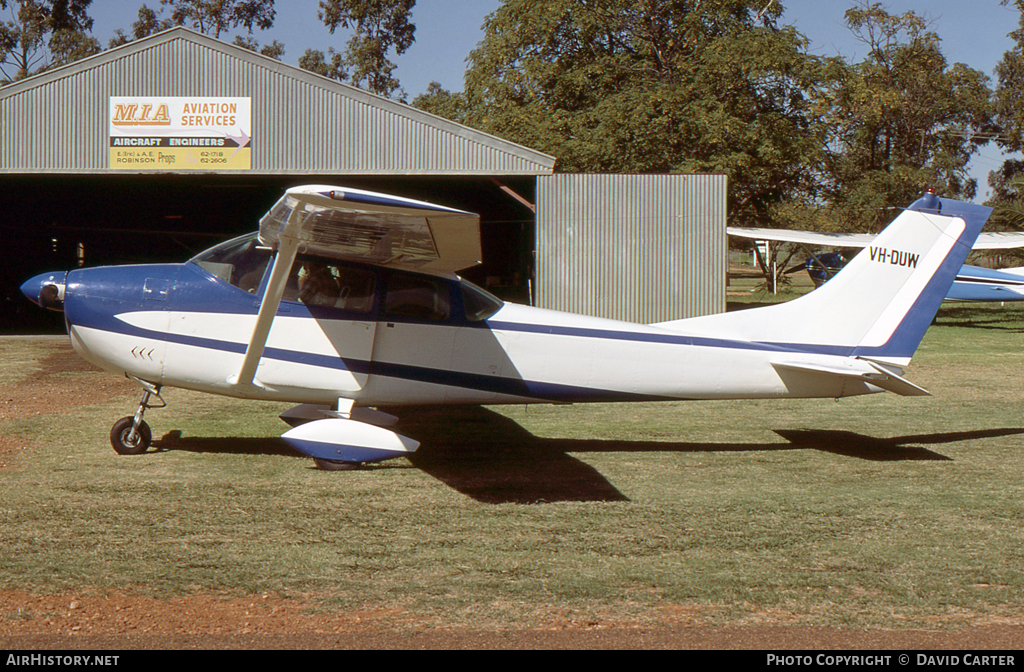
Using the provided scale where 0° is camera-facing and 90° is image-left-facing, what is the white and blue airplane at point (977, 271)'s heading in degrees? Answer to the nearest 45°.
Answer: approximately 45°

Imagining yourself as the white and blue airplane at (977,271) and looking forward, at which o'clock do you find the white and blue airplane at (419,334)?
the white and blue airplane at (419,334) is roughly at 11 o'clock from the white and blue airplane at (977,271).

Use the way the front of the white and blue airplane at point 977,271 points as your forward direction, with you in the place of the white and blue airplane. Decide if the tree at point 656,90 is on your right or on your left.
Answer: on your right

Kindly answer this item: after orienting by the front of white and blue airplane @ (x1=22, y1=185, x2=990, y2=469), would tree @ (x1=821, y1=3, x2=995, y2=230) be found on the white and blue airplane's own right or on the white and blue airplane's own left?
on the white and blue airplane's own right

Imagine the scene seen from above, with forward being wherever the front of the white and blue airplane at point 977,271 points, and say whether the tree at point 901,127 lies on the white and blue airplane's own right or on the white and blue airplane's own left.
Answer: on the white and blue airplane's own right

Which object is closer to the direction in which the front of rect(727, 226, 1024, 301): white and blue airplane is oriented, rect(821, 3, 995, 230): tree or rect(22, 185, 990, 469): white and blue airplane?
the white and blue airplane

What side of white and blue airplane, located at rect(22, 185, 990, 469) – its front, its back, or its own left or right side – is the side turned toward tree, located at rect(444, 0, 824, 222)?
right

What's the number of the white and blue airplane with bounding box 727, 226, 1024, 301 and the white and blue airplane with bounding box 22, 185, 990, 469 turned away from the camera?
0

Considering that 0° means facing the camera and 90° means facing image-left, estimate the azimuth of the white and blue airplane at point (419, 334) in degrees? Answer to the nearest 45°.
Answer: approximately 90°
